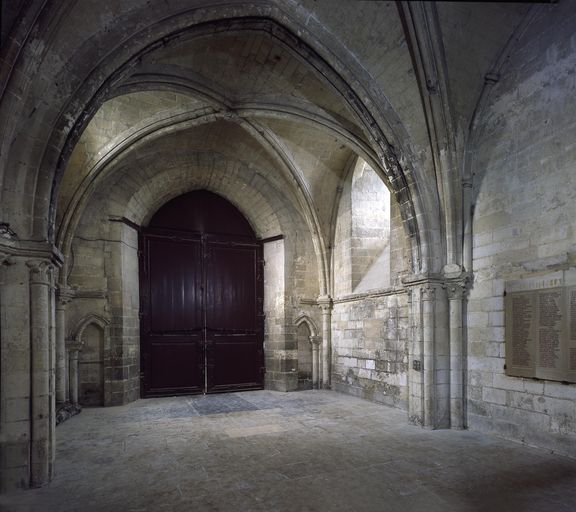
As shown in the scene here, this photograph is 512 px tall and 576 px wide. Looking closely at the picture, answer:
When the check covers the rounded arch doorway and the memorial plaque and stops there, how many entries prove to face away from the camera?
0

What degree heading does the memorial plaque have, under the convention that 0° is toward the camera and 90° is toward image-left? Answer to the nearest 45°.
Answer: approximately 45°

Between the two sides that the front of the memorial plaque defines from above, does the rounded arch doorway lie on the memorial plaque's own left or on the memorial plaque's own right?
on the memorial plaque's own right

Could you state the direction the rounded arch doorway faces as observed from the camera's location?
facing the viewer and to the right of the viewer

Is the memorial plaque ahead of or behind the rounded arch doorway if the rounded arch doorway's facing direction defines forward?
ahead
